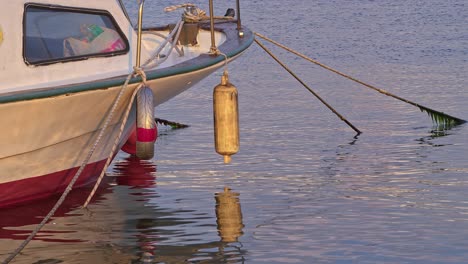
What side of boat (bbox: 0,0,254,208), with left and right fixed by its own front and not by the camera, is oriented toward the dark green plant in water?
front

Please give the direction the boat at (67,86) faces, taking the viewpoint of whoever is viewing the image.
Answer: facing away from the viewer and to the right of the viewer
